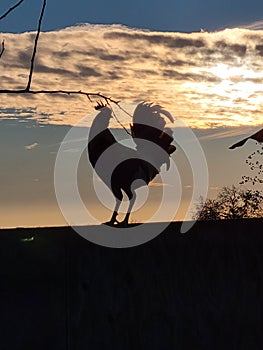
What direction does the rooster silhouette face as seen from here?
to the viewer's left
